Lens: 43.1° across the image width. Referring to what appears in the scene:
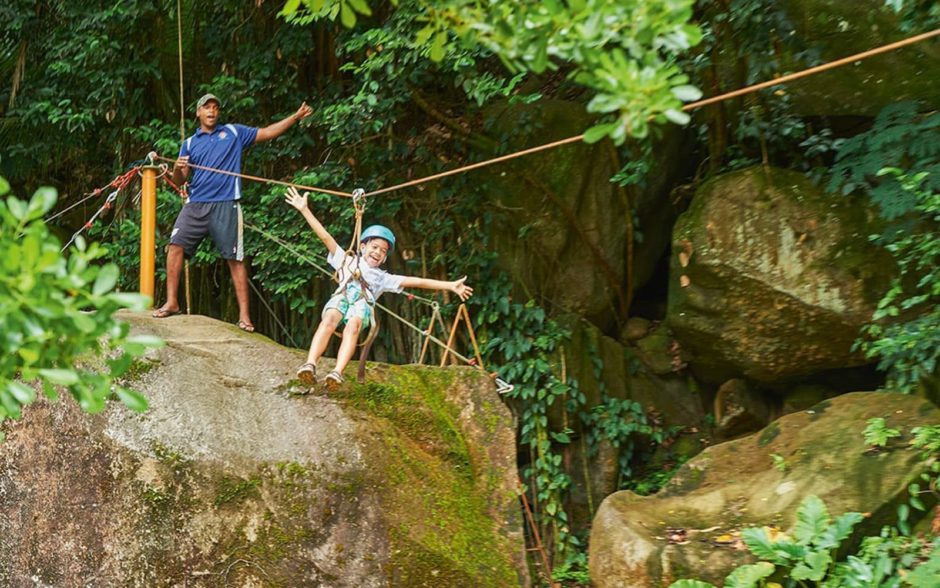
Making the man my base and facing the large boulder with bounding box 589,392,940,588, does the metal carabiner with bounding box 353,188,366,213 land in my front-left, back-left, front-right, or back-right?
front-right

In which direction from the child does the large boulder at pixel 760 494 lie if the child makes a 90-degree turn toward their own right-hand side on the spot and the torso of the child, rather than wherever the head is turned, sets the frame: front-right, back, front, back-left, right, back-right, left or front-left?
back

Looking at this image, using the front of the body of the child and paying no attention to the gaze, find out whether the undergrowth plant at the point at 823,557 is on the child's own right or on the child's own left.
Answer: on the child's own left

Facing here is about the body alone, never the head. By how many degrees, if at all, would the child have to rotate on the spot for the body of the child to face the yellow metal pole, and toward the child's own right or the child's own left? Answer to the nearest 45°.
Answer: approximately 135° to the child's own right

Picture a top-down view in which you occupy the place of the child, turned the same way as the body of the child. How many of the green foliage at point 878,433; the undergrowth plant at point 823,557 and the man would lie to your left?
2

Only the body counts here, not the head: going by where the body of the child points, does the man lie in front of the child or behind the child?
behind

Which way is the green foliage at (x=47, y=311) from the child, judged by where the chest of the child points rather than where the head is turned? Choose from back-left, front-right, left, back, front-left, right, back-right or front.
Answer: front

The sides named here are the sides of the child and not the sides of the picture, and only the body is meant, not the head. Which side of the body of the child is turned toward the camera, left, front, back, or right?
front

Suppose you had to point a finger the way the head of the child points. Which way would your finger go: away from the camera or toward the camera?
toward the camera

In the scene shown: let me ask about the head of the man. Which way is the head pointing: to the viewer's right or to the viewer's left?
to the viewer's right

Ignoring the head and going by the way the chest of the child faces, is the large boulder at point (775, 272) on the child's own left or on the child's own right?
on the child's own left

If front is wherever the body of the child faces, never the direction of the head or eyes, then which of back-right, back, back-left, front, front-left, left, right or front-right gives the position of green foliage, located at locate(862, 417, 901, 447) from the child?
left
